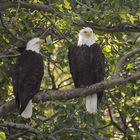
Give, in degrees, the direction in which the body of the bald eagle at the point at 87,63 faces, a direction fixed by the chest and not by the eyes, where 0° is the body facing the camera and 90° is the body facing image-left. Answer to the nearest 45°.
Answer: approximately 0°

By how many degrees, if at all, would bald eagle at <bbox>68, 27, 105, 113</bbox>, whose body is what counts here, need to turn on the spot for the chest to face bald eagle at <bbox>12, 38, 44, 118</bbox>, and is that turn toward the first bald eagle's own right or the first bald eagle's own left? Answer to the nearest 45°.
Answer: approximately 90° to the first bald eagle's own right
